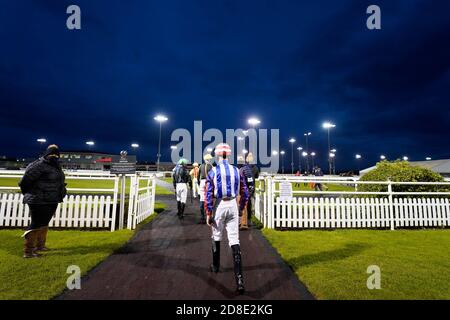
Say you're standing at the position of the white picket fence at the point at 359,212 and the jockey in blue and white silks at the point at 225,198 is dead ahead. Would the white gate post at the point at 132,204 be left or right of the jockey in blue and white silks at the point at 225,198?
right

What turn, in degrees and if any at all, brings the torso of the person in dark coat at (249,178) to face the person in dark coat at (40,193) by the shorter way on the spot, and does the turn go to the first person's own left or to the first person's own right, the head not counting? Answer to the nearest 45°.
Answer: approximately 135° to the first person's own left

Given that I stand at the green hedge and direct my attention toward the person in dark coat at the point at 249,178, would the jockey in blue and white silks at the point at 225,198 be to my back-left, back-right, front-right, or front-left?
front-left

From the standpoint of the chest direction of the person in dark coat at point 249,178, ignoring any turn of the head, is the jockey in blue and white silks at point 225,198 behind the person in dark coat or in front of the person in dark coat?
behind

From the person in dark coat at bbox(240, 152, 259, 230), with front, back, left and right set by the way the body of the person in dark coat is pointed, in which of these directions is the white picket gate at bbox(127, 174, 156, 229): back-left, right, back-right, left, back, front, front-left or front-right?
front-right

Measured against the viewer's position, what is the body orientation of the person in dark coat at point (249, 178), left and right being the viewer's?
facing away from the viewer

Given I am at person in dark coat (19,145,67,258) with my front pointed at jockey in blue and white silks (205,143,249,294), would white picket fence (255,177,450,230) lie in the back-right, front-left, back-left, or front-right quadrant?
front-left
